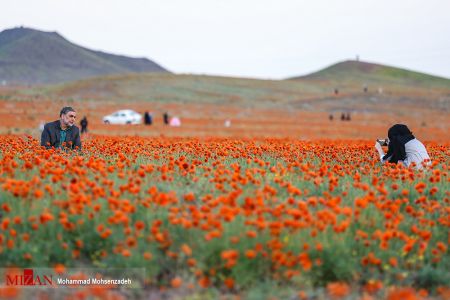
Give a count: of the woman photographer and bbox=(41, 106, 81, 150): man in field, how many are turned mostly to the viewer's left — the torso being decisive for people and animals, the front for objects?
1

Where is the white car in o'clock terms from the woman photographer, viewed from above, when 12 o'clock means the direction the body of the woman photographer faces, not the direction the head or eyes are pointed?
The white car is roughly at 2 o'clock from the woman photographer.

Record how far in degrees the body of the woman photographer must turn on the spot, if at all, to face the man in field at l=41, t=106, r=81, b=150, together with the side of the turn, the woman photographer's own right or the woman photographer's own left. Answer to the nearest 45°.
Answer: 0° — they already face them

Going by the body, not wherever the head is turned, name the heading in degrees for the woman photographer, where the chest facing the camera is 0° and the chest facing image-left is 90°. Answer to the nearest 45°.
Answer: approximately 90°

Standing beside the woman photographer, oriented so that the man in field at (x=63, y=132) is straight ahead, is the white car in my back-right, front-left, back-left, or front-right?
front-right

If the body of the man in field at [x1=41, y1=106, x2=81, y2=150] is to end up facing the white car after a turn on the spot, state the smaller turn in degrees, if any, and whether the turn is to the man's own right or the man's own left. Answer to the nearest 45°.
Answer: approximately 135° to the man's own left

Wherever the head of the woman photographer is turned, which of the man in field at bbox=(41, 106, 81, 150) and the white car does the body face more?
the man in field

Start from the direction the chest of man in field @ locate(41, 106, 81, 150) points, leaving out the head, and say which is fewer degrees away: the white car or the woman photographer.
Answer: the woman photographer

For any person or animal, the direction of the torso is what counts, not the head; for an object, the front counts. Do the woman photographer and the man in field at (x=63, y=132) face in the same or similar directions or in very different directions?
very different directions

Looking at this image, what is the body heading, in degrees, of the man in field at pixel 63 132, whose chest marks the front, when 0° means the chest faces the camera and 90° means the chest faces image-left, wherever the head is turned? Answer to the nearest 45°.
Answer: approximately 315°

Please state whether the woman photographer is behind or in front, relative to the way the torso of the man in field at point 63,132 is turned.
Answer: in front
